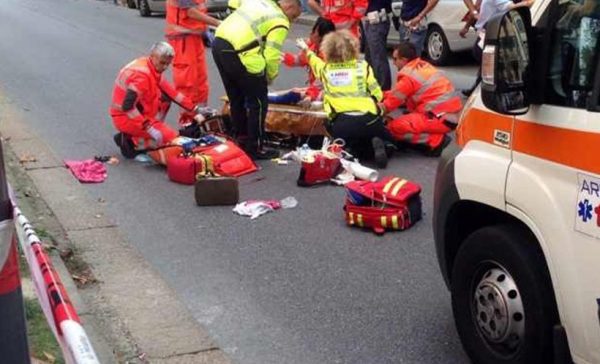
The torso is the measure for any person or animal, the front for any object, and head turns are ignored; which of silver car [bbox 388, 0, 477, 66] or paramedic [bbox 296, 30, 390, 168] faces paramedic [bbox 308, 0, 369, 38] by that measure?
paramedic [bbox 296, 30, 390, 168]

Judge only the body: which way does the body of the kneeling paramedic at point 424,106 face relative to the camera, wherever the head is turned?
to the viewer's left

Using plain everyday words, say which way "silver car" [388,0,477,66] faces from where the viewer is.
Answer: facing away from the viewer and to the left of the viewer

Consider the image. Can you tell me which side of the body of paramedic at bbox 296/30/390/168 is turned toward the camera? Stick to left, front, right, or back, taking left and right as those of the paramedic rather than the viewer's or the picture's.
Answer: back

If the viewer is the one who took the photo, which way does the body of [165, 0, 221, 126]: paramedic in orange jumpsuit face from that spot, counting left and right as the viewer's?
facing to the right of the viewer

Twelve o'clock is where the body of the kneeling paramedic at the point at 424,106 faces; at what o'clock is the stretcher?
The stretcher is roughly at 12 o'clock from the kneeling paramedic.

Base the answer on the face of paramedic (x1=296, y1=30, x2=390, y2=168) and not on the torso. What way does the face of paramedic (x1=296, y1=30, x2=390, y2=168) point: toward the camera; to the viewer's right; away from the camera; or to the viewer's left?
away from the camera

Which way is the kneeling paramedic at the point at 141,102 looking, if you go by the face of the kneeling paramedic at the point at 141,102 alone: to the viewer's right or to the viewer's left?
to the viewer's right

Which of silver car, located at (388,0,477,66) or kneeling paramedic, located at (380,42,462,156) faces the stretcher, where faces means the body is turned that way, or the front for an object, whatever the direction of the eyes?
the kneeling paramedic

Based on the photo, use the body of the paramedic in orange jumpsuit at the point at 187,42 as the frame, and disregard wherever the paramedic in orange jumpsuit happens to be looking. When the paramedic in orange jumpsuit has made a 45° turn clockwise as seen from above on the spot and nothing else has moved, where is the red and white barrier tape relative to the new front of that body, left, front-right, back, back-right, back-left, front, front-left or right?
front-right

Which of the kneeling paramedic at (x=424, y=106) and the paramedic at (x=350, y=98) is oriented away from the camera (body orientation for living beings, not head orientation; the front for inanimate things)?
the paramedic
